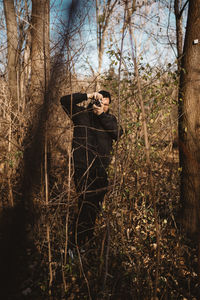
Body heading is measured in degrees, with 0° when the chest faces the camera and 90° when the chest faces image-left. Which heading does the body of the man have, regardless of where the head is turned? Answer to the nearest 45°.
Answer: approximately 0°

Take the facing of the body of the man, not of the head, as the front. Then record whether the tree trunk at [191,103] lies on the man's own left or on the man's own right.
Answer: on the man's own left
